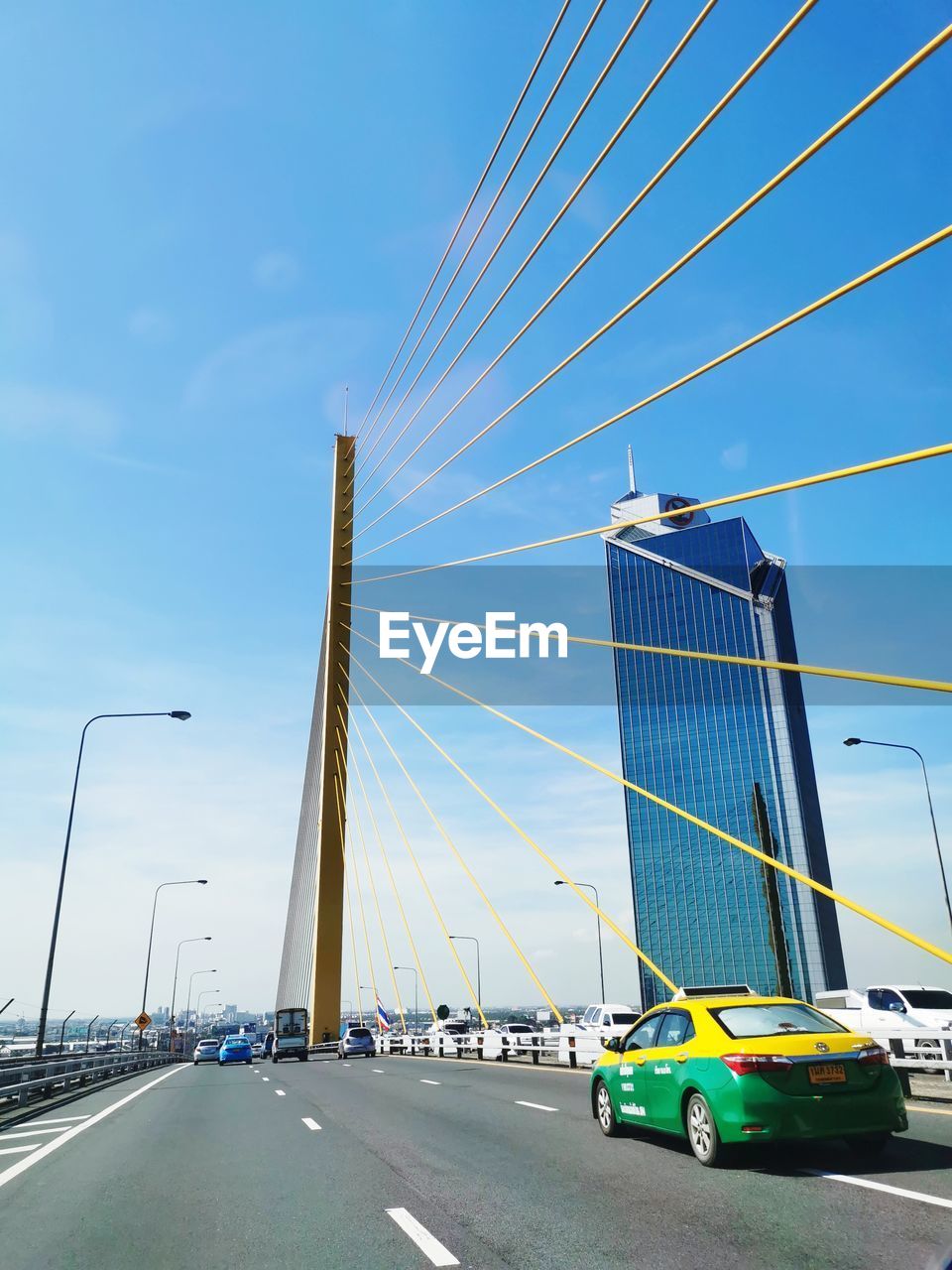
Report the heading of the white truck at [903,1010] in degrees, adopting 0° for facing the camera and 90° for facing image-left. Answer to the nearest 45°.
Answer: approximately 315°

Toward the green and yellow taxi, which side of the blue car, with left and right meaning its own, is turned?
back

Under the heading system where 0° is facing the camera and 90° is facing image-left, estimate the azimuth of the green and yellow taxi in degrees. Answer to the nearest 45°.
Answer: approximately 135°

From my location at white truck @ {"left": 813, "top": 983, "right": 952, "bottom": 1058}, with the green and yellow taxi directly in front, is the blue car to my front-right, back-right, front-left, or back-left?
back-right

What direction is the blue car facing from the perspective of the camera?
away from the camera

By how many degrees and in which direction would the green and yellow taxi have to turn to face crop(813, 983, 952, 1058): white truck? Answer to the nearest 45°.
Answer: approximately 45° to its right

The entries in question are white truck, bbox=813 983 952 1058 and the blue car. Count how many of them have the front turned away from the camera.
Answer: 1

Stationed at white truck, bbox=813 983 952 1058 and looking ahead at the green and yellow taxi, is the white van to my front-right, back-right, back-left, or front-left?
back-right

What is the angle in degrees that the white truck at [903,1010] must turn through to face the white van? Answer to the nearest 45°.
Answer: approximately 180°

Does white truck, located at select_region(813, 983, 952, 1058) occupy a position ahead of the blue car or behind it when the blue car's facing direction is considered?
behind

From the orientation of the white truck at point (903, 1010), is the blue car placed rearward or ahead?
rearward

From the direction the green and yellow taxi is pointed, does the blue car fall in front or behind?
in front

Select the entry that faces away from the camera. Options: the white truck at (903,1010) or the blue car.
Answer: the blue car
